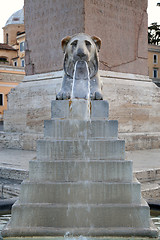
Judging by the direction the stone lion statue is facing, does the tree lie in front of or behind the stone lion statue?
behind

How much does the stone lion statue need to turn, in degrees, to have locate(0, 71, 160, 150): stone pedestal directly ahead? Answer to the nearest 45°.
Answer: approximately 180°

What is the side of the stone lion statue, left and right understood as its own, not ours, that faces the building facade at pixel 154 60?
back

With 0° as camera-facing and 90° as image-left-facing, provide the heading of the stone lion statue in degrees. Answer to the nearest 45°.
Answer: approximately 0°
